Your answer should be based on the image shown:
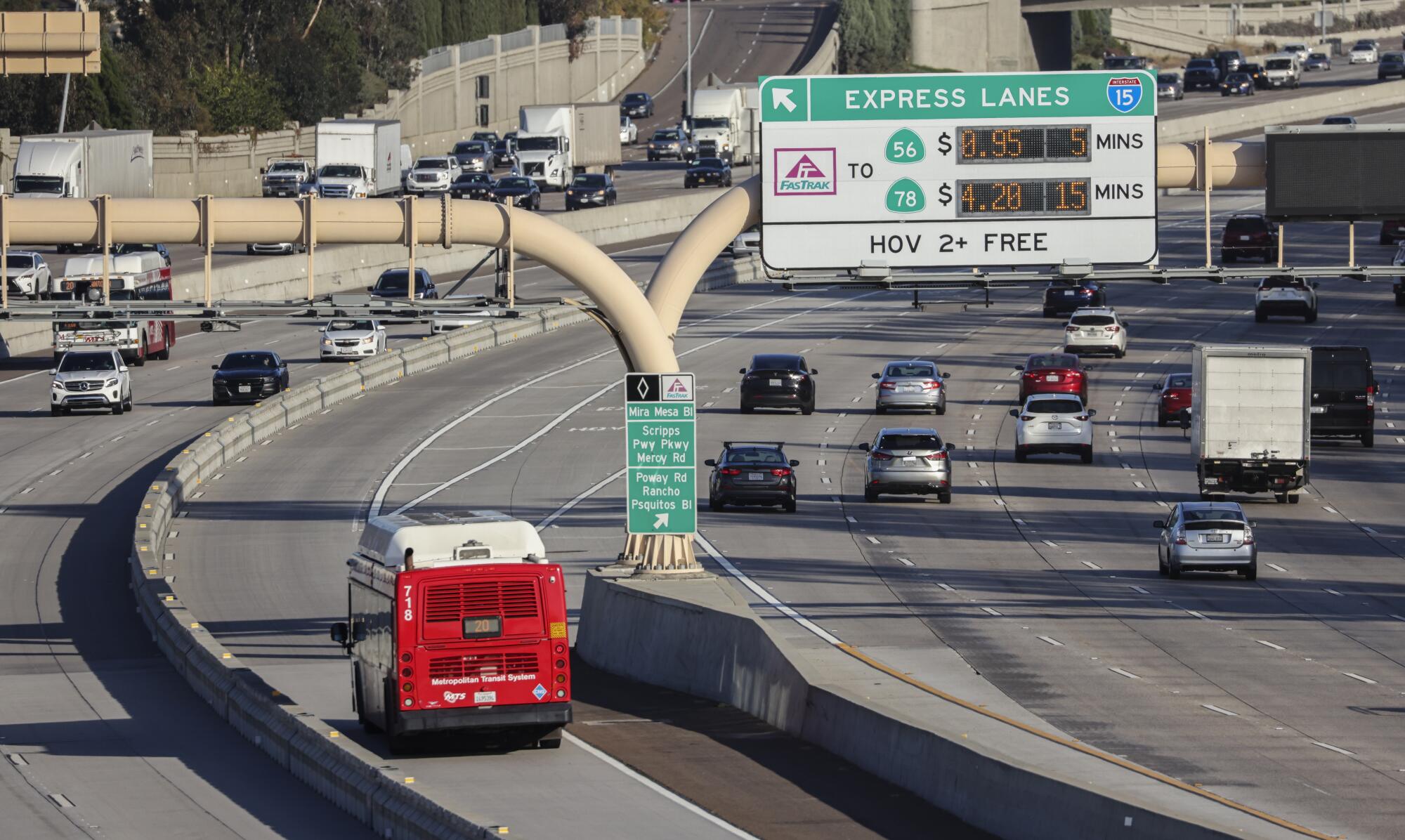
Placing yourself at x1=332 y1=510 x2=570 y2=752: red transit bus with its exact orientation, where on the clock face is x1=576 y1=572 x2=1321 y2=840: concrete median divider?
The concrete median divider is roughly at 4 o'clock from the red transit bus.

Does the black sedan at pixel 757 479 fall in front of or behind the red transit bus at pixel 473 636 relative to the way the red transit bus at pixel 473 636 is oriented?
in front

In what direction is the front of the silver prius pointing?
away from the camera

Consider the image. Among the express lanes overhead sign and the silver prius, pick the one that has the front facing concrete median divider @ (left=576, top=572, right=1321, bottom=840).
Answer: the express lanes overhead sign

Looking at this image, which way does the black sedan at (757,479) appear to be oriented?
away from the camera

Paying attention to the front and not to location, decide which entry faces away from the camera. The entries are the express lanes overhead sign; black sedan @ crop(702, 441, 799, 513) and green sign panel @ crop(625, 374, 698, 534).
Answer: the black sedan

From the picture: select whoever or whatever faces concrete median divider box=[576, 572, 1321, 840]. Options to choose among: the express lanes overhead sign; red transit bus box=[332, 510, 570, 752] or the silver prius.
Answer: the express lanes overhead sign

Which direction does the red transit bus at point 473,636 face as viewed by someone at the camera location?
facing away from the viewer

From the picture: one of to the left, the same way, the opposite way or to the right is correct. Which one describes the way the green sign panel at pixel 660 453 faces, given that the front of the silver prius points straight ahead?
the opposite way

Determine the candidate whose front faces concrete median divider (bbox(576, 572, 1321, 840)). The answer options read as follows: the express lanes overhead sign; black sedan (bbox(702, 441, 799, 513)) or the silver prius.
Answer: the express lanes overhead sign

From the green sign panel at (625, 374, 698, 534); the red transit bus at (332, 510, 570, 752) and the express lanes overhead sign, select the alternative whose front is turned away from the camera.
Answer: the red transit bus
